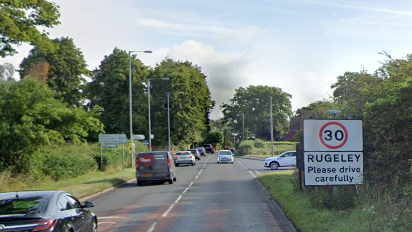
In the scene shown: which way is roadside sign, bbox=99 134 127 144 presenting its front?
toward the camera

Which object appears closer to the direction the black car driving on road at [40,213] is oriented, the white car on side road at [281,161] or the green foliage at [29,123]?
the white car on side road

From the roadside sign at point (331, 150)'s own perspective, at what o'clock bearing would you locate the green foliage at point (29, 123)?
The green foliage is roughly at 4 o'clock from the roadside sign.

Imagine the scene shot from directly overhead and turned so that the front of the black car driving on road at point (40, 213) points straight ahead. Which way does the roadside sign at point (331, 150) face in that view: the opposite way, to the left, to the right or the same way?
the opposite way

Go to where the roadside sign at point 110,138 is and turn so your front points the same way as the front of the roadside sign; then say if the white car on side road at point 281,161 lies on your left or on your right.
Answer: on your left

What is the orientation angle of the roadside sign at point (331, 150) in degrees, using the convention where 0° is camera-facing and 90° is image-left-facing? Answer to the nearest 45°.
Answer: approximately 0°

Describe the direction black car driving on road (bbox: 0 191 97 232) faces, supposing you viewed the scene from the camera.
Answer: facing away from the viewer and to the right of the viewer

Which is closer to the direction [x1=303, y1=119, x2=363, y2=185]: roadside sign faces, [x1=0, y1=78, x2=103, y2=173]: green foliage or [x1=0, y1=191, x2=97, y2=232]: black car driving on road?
the black car driving on road

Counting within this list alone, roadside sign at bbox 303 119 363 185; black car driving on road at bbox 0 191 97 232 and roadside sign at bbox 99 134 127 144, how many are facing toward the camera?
2

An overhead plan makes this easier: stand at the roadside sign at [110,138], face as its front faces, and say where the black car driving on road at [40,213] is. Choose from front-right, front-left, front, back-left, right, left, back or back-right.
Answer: front

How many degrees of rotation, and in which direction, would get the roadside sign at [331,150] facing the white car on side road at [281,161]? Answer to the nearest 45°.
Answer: approximately 180°
